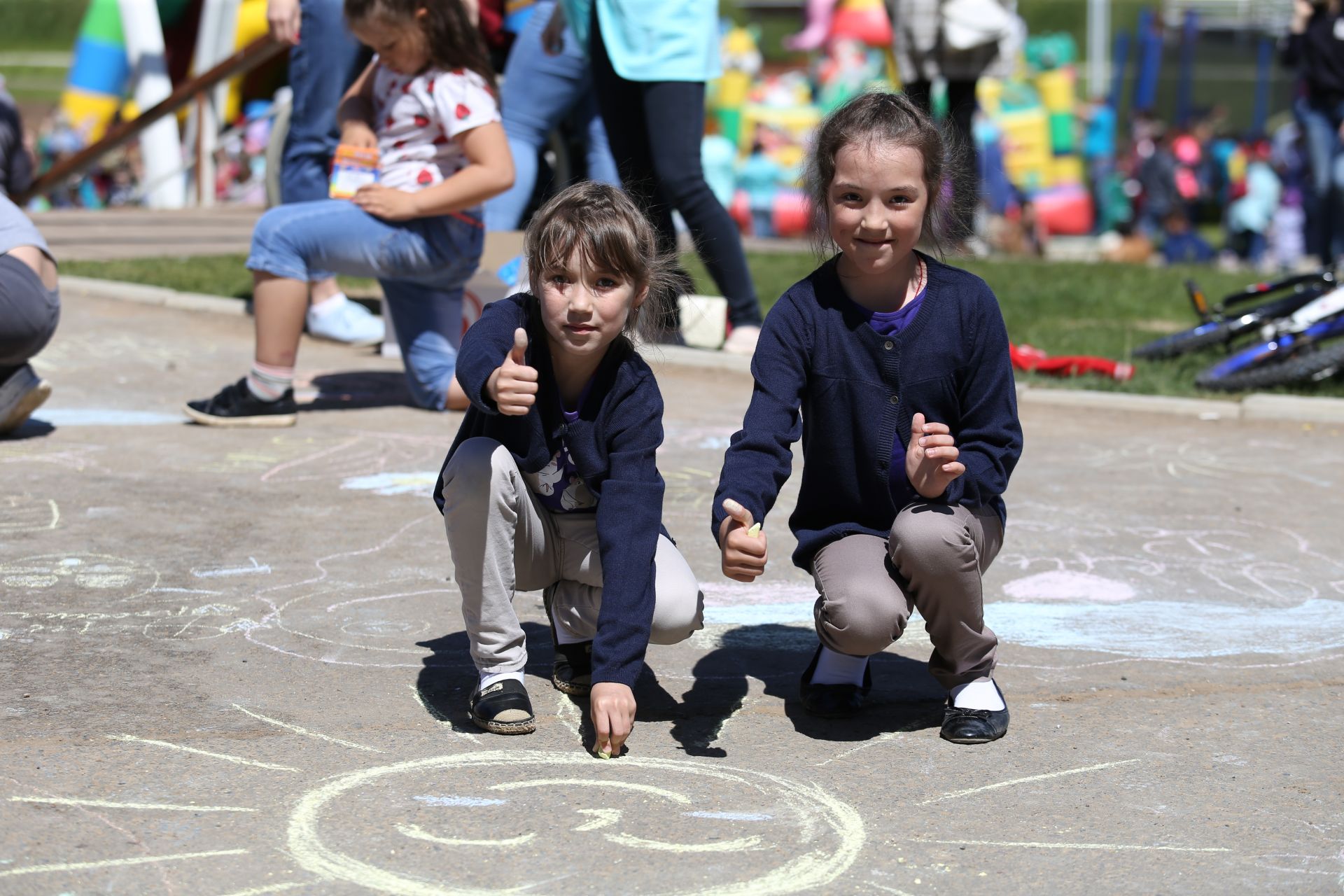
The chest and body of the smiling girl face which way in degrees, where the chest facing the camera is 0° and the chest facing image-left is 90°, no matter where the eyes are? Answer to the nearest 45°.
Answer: approximately 0°

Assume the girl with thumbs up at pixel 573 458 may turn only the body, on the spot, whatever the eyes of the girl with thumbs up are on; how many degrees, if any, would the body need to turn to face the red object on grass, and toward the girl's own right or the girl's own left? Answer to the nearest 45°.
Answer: approximately 135° to the girl's own left

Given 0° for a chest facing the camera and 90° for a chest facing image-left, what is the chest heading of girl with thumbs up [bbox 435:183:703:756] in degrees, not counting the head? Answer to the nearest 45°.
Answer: approximately 0°

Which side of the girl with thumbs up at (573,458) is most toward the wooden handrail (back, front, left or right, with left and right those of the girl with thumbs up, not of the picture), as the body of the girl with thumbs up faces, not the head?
back

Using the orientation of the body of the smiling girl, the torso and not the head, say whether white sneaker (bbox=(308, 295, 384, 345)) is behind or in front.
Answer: behind
